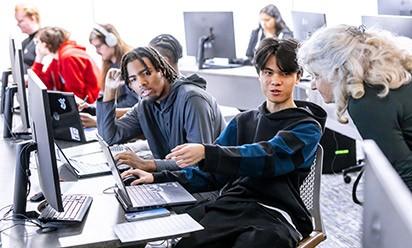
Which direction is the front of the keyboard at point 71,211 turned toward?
to the viewer's right

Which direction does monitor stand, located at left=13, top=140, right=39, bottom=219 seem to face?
to the viewer's right

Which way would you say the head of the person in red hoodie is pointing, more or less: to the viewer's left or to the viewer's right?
to the viewer's left

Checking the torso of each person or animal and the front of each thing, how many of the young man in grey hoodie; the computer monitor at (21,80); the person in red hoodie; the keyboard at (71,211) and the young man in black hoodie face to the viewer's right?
2

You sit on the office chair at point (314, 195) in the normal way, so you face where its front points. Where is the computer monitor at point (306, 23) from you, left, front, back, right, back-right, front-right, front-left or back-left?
right

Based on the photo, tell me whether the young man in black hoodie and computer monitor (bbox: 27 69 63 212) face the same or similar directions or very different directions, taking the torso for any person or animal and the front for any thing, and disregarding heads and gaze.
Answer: very different directions

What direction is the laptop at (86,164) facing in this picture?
to the viewer's right

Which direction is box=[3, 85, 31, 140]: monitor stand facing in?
to the viewer's right

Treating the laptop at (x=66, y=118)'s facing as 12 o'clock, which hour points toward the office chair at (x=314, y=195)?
The office chair is roughly at 3 o'clock from the laptop.

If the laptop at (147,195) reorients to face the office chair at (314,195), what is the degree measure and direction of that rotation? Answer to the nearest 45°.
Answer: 0° — it already faces it

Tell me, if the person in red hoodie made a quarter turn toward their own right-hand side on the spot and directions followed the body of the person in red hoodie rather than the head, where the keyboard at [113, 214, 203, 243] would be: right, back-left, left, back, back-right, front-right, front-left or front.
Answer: back

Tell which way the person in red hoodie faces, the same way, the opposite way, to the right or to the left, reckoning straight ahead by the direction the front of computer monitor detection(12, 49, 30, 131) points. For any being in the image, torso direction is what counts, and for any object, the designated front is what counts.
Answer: the opposite way

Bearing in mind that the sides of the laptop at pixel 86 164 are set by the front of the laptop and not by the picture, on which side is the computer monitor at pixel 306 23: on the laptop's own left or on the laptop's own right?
on the laptop's own left

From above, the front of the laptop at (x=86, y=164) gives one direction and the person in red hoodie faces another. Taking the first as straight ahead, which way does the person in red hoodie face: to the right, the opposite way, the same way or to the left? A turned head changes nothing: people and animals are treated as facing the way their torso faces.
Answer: the opposite way

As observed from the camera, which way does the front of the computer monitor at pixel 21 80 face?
facing to the right of the viewer

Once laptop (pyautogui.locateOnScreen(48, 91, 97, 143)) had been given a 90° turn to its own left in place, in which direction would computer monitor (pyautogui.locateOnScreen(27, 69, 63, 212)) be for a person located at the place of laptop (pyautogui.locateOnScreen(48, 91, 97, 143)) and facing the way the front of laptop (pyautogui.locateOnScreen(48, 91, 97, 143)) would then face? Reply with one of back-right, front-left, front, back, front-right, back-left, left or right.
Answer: back-left
